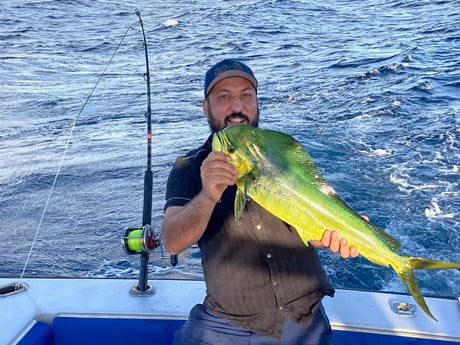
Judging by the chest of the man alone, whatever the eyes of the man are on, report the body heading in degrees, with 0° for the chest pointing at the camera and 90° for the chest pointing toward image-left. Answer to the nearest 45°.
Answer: approximately 0°
